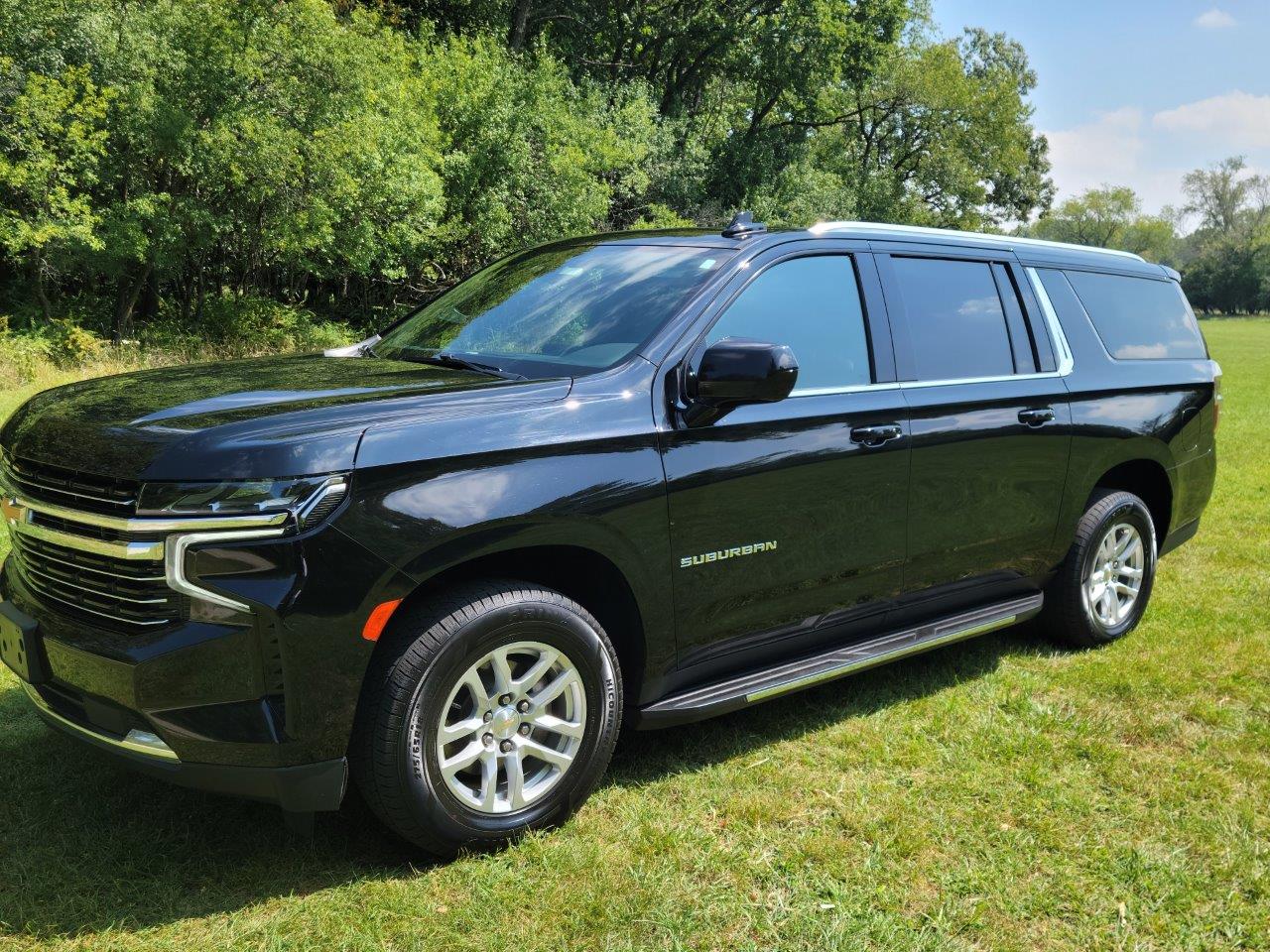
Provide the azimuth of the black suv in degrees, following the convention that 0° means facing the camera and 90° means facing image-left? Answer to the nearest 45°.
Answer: approximately 45°

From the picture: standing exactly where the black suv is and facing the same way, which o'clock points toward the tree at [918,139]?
The tree is roughly at 5 o'clock from the black suv.

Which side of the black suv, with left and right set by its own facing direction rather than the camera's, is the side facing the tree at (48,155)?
right

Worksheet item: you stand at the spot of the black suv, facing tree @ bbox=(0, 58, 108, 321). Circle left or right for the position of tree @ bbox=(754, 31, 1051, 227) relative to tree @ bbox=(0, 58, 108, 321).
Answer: right
